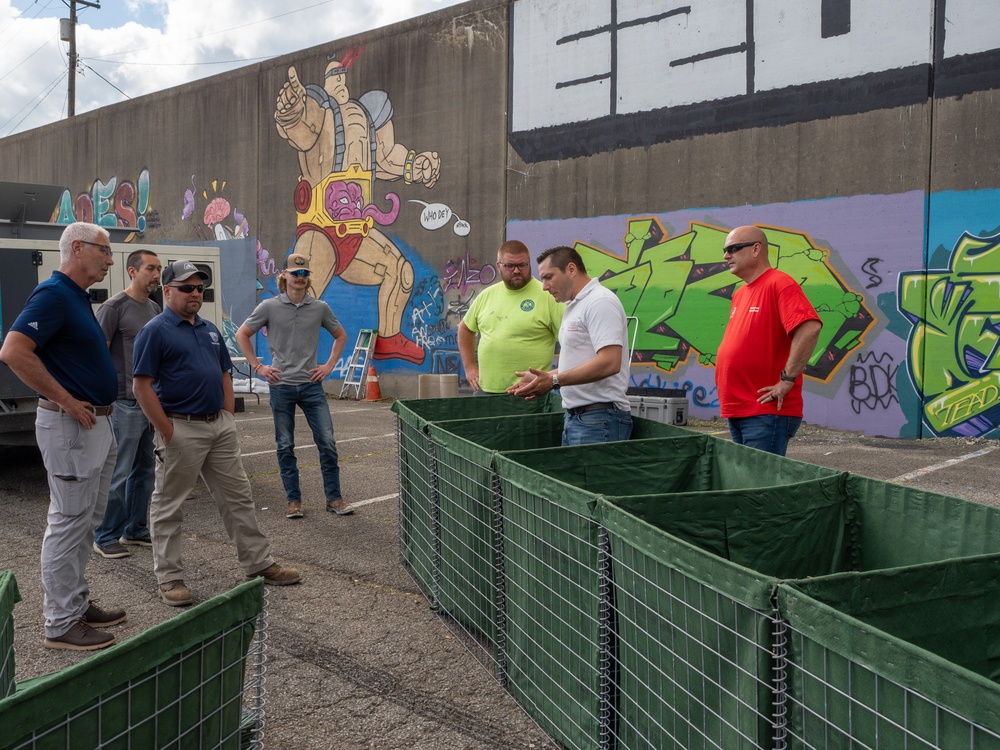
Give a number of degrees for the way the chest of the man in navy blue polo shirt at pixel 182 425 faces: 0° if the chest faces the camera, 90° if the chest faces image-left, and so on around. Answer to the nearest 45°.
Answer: approximately 315°

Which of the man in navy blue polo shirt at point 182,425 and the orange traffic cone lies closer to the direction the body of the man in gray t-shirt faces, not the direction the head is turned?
the man in navy blue polo shirt

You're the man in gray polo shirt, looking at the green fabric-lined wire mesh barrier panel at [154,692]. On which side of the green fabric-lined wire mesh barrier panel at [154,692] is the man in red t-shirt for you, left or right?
left

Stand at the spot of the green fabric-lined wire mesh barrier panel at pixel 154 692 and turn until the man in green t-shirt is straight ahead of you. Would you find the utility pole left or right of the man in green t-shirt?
left

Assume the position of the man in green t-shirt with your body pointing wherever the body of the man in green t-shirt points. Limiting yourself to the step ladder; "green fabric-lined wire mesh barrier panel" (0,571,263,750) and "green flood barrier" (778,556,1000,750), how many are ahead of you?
2

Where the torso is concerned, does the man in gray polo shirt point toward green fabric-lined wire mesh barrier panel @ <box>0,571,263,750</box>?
yes

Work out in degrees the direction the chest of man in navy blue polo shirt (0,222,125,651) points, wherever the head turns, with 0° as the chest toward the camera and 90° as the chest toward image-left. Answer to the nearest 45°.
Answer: approximately 270°

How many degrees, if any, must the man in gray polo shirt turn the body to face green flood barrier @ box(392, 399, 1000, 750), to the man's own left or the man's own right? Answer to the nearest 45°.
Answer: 0° — they already face it

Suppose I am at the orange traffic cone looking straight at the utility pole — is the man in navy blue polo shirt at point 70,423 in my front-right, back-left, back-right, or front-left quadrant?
back-left

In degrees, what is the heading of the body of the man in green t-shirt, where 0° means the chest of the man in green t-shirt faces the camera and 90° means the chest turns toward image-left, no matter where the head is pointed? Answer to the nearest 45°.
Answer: approximately 0°

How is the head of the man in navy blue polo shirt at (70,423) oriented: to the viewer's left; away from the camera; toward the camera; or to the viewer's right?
to the viewer's right

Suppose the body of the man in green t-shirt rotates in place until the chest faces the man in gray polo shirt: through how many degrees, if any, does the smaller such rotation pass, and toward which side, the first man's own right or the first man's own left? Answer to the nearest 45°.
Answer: approximately 135° to the first man's own right
